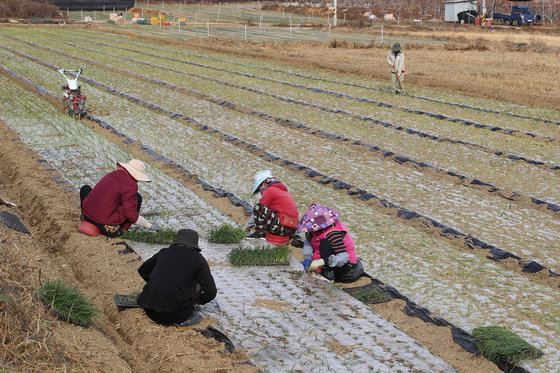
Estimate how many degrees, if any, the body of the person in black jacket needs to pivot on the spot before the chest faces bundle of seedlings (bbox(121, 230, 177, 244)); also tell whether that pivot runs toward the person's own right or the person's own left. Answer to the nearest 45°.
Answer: approximately 45° to the person's own left

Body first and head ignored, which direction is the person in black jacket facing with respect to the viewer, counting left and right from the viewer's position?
facing away from the viewer and to the right of the viewer

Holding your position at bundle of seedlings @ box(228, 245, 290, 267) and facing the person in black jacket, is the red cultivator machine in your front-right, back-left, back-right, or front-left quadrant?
back-right

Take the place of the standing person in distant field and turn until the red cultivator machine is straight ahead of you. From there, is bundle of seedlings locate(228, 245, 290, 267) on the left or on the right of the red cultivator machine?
left

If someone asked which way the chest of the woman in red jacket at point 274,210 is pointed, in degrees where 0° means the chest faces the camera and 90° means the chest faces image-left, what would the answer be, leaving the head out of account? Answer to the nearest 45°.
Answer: approximately 90°

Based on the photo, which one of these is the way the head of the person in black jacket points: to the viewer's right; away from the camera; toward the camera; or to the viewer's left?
away from the camera

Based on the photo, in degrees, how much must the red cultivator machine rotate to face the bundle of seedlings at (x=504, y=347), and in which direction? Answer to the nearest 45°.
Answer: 0° — it already faces it

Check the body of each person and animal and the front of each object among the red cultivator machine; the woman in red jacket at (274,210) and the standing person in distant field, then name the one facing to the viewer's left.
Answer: the woman in red jacket
